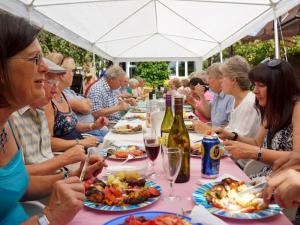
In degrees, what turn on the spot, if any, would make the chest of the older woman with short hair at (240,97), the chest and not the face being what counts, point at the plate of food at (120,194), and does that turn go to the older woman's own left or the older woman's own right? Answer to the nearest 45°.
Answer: approximately 90° to the older woman's own left

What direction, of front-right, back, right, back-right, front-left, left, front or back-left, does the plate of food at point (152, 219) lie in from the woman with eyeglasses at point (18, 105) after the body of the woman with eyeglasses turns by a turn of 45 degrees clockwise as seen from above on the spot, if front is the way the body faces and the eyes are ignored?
front

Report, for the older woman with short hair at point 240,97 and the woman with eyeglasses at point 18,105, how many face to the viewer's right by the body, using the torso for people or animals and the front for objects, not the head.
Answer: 1

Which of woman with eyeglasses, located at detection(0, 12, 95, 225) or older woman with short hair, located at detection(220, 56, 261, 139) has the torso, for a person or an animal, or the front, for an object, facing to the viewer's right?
the woman with eyeglasses

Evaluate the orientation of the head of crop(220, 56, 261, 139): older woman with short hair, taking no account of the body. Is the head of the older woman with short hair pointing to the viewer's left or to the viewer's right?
to the viewer's left

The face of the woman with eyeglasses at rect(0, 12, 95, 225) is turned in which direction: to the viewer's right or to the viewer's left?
to the viewer's right

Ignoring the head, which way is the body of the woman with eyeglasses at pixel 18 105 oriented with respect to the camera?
to the viewer's right

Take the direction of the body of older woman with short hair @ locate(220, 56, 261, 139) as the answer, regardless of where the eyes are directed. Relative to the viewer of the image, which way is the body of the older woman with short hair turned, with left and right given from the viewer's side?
facing to the left of the viewer

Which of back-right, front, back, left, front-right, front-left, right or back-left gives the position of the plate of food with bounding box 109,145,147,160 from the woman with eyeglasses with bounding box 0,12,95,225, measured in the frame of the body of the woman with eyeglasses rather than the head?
front-left

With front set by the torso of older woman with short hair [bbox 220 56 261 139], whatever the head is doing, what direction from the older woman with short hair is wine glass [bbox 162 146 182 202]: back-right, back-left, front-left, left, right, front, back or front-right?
left

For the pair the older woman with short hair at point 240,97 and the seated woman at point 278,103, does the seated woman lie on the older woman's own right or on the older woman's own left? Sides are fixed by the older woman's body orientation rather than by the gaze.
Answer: on the older woman's own left
